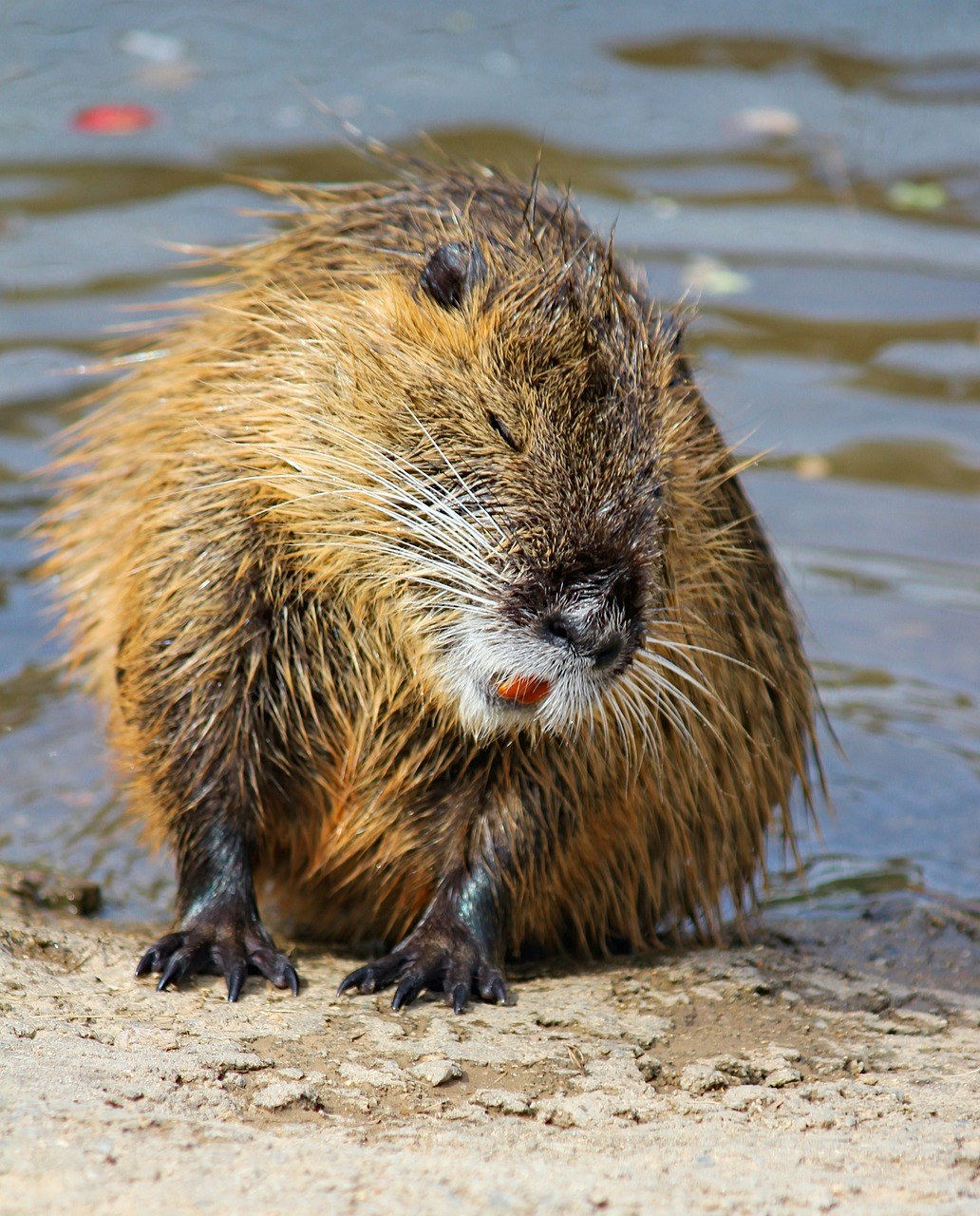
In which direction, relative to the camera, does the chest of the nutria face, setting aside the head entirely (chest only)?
toward the camera

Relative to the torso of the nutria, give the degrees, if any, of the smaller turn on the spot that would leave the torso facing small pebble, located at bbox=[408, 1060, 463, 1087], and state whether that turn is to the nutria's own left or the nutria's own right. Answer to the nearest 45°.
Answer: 0° — it already faces it
